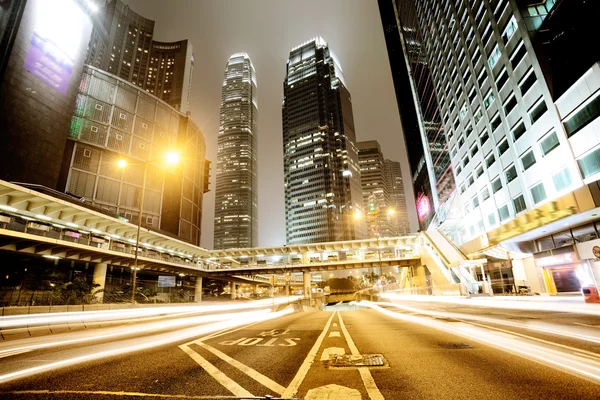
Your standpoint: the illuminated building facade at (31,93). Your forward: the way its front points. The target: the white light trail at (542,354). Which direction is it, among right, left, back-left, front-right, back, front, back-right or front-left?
front-right

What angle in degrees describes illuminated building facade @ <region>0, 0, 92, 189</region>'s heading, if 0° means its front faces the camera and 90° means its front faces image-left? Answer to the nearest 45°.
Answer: approximately 315°

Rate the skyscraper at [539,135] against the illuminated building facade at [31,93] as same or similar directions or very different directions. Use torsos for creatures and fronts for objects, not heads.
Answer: very different directions

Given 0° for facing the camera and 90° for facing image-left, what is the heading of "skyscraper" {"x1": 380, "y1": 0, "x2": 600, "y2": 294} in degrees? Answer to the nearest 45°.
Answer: approximately 45°

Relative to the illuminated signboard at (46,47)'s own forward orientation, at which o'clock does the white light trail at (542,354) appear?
The white light trail is roughly at 1 o'clock from the illuminated signboard.

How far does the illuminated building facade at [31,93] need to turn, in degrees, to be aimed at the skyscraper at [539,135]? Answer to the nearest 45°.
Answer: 0° — it already faces it

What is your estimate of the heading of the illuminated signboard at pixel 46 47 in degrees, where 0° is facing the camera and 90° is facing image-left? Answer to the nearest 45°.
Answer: approximately 315°
